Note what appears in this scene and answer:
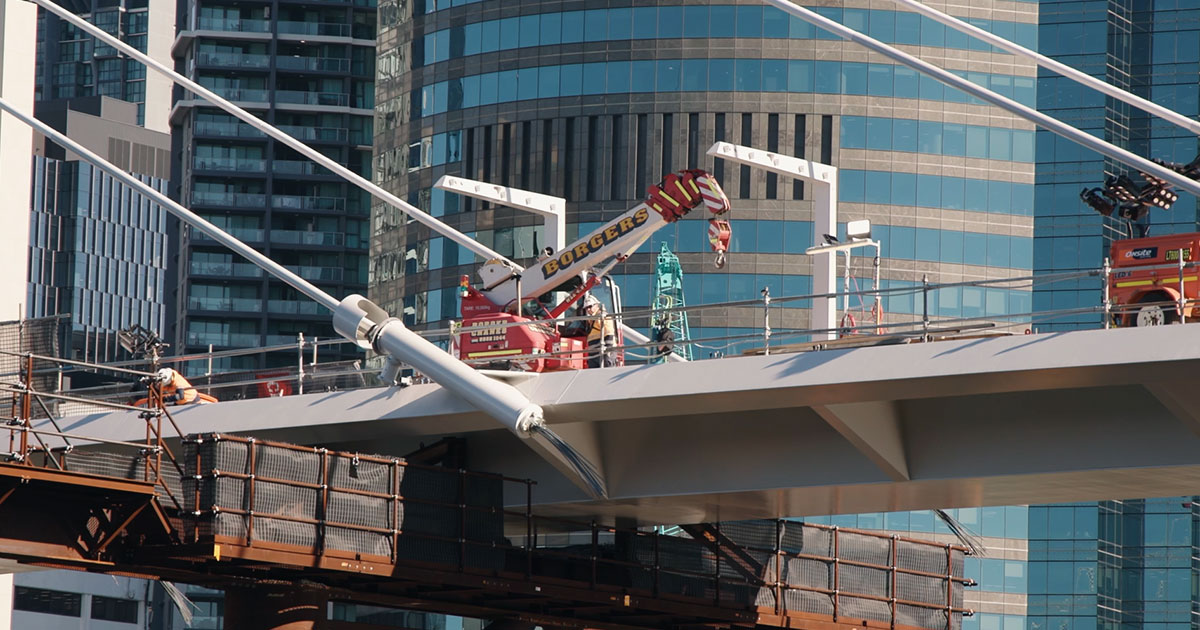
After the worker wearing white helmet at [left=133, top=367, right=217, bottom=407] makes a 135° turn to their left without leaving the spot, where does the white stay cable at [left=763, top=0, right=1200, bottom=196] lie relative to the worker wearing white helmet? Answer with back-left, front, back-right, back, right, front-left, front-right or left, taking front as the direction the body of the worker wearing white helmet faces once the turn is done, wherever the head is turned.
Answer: front

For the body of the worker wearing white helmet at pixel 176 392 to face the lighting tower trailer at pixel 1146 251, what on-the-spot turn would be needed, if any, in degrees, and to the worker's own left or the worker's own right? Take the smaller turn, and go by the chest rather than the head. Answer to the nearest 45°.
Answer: approximately 135° to the worker's own left

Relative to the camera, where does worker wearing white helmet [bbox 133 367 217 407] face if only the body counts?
to the viewer's left
